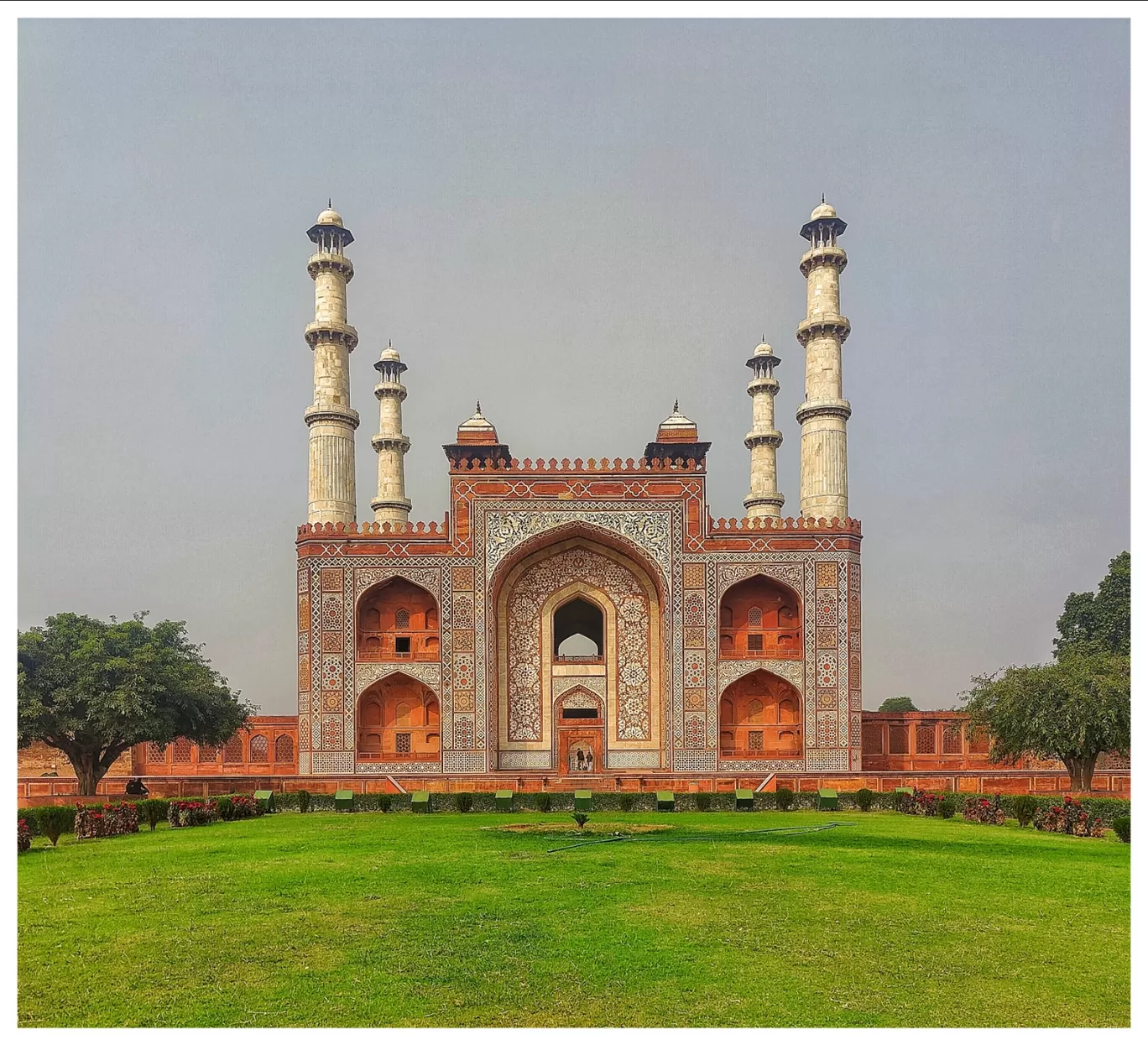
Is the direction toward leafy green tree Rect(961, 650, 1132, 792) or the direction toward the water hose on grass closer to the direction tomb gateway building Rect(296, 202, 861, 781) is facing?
the water hose on grass

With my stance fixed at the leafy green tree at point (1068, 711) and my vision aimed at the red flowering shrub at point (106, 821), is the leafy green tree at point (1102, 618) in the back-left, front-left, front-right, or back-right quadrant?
back-right

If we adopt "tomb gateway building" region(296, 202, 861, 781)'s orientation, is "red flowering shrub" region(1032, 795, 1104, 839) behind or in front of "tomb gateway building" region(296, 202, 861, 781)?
in front

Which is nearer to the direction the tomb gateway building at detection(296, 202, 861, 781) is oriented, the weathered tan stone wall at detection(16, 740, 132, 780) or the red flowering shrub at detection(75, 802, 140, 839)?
the red flowering shrub

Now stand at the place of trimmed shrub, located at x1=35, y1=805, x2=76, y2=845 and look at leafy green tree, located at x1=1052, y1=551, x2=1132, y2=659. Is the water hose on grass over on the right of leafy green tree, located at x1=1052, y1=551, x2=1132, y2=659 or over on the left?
right

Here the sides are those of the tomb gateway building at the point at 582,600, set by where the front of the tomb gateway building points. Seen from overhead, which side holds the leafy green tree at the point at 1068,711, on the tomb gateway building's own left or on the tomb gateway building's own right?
on the tomb gateway building's own left

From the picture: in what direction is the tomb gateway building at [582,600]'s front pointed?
toward the camera

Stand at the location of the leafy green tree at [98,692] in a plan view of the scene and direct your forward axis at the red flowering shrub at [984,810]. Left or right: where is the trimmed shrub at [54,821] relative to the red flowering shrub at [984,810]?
right

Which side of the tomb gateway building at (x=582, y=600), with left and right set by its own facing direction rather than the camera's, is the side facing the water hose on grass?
front
